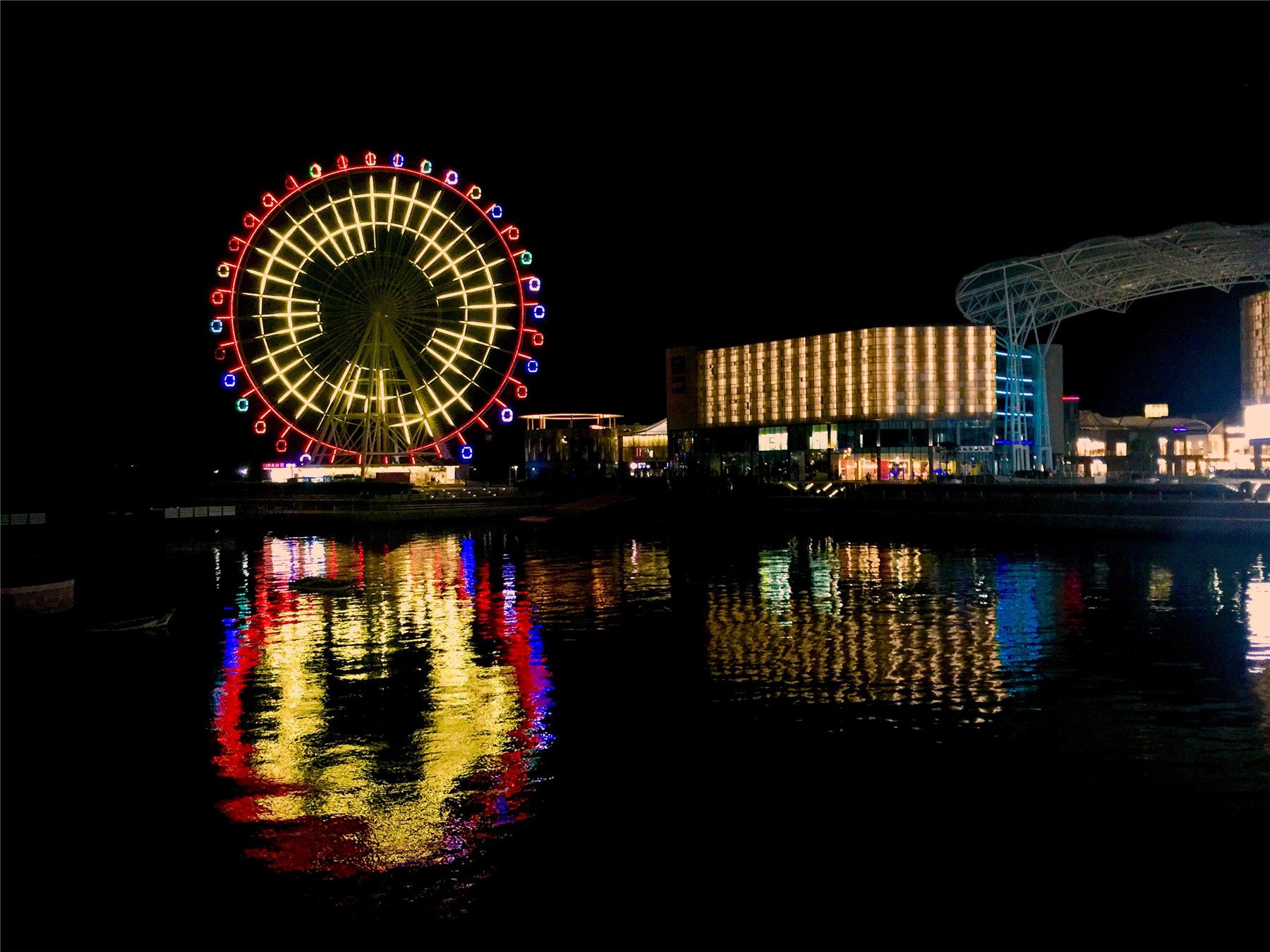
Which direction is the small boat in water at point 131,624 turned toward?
to the viewer's right

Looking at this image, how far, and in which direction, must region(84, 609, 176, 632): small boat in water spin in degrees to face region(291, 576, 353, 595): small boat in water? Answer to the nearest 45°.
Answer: approximately 45° to its left
